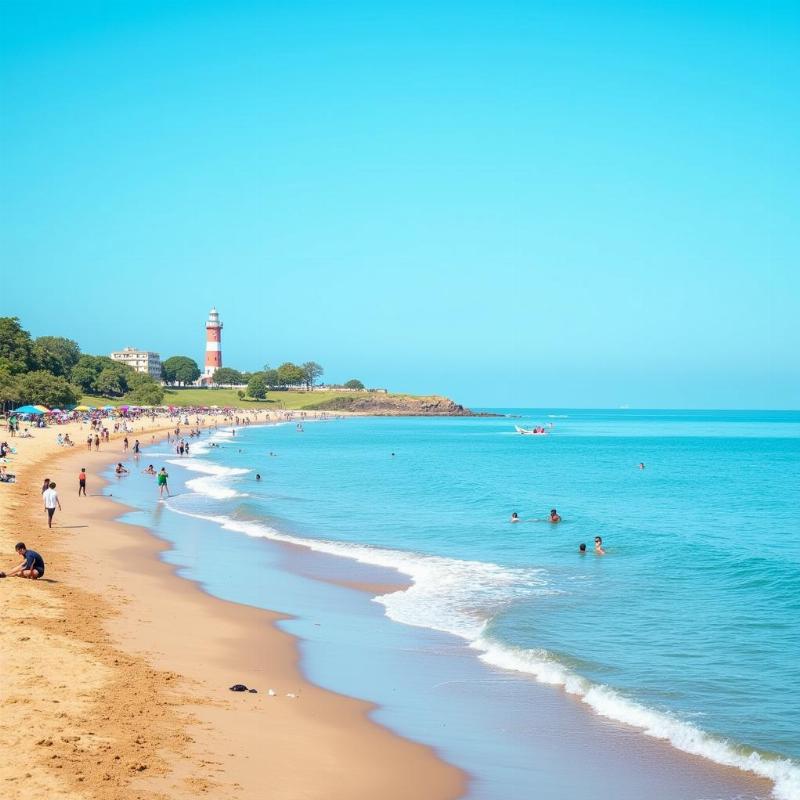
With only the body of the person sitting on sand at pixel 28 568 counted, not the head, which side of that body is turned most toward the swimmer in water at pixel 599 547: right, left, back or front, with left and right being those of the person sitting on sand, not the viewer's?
back

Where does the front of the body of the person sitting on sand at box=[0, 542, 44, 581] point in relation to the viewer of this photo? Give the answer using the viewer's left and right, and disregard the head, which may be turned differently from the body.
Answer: facing to the left of the viewer
